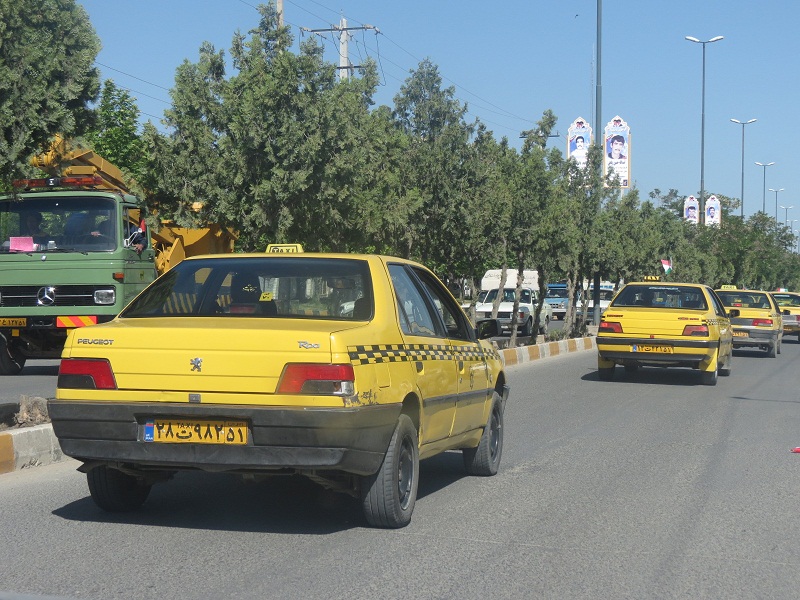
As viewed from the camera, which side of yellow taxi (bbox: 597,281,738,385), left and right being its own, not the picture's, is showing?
back

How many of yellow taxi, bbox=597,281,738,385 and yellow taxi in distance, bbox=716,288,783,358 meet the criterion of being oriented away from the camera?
2

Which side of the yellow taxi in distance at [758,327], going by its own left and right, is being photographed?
back

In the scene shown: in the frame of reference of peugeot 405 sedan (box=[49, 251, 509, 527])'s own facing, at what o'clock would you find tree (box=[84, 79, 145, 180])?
The tree is roughly at 10 o'clock from the peugeot 405 sedan.

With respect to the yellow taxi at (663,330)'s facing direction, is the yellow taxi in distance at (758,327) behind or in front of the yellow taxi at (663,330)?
in front

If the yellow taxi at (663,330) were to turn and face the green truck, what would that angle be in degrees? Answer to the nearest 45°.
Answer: approximately 135° to its left

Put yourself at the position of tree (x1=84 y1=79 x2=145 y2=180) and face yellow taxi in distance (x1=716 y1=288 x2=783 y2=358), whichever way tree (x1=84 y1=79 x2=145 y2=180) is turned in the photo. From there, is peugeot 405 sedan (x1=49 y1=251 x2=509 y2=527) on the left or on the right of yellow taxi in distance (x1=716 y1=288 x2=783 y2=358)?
right

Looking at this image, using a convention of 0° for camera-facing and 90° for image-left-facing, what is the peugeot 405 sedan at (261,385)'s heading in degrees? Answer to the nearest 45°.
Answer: approximately 225°

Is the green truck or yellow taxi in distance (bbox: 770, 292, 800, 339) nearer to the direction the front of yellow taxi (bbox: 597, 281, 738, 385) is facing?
the yellow taxi in distance

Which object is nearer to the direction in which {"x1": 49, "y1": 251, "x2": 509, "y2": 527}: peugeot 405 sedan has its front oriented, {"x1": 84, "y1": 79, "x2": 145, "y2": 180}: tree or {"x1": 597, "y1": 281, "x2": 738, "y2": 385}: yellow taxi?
the yellow taxi

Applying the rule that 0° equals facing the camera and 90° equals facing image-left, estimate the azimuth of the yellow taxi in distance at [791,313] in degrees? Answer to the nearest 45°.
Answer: approximately 180°

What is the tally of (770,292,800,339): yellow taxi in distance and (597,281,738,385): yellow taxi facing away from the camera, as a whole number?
2
